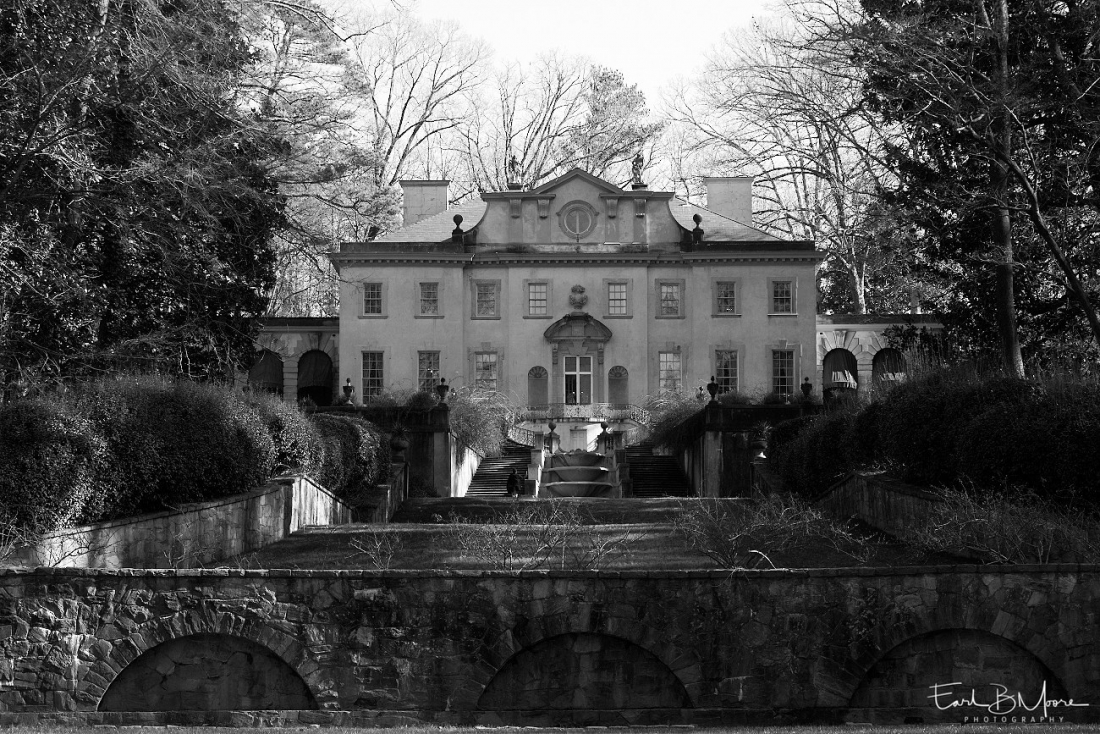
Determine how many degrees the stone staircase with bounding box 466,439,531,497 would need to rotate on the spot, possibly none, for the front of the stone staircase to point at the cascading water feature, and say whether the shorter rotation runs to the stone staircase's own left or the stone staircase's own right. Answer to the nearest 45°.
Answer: approximately 45° to the stone staircase's own left

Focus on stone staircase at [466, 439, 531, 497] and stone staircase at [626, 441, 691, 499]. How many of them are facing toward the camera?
2

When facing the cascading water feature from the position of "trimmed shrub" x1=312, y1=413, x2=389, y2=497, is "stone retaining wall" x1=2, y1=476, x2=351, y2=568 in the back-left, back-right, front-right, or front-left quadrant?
back-right

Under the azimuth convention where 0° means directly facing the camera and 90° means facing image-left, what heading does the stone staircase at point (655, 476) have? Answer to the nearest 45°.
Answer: approximately 0°

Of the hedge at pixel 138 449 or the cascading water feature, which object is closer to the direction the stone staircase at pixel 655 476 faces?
the hedge

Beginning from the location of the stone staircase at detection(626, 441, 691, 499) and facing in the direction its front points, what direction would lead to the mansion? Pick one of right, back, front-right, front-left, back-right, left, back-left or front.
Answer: back

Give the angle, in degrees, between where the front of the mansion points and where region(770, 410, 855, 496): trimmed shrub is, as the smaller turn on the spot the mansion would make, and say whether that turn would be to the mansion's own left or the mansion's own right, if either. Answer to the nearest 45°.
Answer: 0° — it already faces it

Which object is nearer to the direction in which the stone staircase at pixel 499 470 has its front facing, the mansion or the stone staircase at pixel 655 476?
the stone staircase
